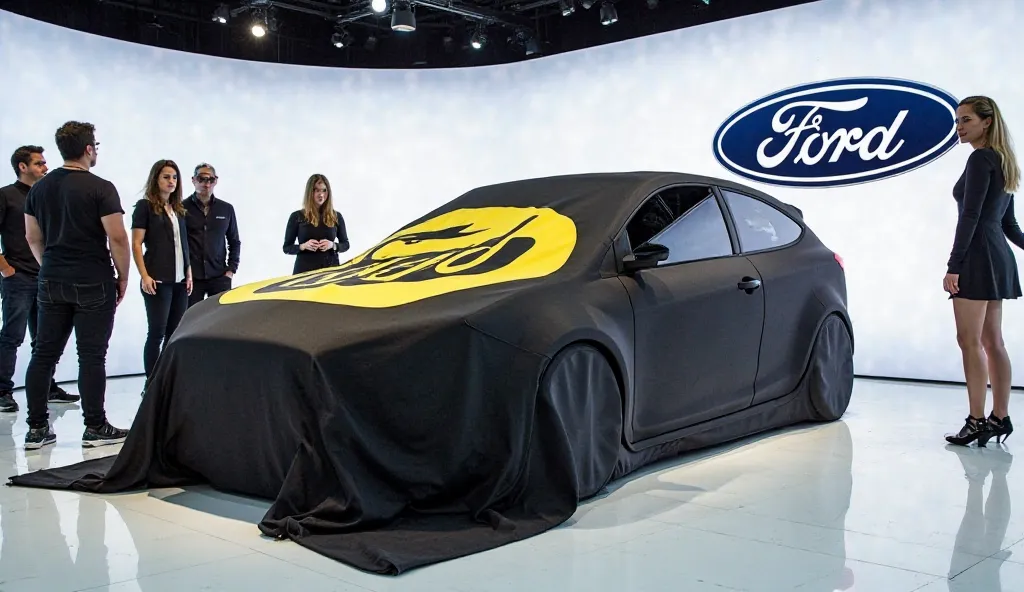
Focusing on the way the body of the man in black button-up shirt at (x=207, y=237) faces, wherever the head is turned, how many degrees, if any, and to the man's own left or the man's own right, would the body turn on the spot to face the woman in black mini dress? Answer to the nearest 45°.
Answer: approximately 45° to the man's own left

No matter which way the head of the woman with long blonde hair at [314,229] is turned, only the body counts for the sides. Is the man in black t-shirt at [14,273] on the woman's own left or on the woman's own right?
on the woman's own right

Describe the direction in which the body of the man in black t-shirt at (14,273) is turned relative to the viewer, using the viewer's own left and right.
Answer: facing to the right of the viewer

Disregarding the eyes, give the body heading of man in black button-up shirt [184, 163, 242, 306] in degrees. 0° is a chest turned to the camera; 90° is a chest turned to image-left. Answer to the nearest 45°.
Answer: approximately 0°

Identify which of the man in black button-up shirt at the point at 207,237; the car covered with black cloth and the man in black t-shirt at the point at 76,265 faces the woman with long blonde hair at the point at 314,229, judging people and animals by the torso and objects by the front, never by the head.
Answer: the man in black t-shirt

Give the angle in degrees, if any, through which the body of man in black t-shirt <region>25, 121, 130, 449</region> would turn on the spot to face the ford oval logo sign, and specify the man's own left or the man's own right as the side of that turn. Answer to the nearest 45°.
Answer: approximately 45° to the man's own right

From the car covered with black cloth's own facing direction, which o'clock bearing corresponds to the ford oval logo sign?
The ford oval logo sign is roughly at 6 o'clock from the car covered with black cloth.

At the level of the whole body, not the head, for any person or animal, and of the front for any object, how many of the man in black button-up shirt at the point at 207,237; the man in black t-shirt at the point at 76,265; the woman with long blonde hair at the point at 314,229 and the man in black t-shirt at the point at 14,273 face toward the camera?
2

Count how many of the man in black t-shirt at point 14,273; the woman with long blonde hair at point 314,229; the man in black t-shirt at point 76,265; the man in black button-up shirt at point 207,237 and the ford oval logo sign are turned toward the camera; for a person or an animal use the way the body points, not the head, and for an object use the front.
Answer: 3

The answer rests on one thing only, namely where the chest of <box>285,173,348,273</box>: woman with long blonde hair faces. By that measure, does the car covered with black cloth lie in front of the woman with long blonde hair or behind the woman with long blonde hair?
in front

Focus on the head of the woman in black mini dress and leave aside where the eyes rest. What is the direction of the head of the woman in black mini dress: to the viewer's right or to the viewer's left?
to the viewer's left

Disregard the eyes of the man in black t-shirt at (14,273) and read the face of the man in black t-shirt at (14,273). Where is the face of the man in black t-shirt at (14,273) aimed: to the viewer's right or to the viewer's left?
to the viewer's right
